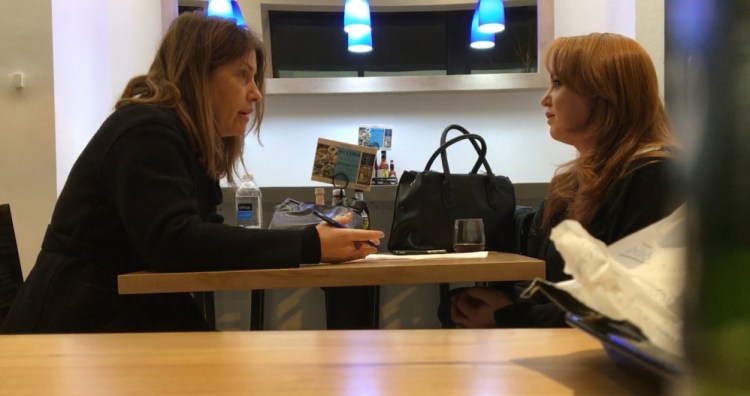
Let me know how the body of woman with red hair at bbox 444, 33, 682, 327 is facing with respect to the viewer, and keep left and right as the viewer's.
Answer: facing to the left of the viewer

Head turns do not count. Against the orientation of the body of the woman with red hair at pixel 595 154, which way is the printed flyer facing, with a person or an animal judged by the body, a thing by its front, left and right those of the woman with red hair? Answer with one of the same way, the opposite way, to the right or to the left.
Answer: to the left

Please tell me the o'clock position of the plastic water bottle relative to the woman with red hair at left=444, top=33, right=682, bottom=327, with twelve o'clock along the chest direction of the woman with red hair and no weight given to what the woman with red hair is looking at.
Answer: The plastic water bottle is roughly at 1 o'clock from the woman with red hair.

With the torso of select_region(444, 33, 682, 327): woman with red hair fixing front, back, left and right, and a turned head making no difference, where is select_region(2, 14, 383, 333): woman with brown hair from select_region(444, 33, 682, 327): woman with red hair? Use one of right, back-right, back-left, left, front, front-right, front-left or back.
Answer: front-left

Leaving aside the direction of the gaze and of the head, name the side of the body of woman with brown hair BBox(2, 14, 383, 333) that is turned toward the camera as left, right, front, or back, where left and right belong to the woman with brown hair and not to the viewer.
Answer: right

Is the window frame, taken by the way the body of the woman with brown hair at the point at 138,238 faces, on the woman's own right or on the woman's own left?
on the woman's own left

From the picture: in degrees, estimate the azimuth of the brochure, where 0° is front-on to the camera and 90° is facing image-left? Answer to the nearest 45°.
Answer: approximately 0°

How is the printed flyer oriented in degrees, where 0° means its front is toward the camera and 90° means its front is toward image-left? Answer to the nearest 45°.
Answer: approximately 0°

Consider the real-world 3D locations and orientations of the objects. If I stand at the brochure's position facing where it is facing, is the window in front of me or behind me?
behind

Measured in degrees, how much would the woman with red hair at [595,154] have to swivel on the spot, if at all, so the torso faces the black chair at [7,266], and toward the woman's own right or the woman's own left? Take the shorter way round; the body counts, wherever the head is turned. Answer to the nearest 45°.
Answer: approximately 45° to the woman's own left

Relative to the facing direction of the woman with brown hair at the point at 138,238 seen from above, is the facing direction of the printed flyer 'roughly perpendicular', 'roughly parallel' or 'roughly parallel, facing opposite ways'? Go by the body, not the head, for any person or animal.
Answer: roughly perpendicular
